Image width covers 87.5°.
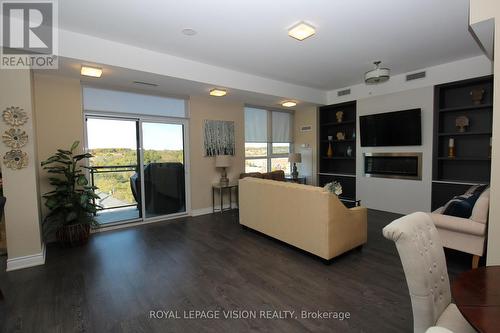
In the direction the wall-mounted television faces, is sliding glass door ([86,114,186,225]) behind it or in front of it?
in front

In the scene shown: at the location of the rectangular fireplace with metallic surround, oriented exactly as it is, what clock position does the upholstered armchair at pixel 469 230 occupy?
The upholstered armchair is roughly at 10 o'clock from the rectangular fireplace with metallic surround.

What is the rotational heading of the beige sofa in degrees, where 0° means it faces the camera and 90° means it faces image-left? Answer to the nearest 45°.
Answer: approximately 225°

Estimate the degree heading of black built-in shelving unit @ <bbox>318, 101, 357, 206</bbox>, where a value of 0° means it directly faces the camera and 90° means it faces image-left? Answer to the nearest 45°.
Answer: approximately 45°

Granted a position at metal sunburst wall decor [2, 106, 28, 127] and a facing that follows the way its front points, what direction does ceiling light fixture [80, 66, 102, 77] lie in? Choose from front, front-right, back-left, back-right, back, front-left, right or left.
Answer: left

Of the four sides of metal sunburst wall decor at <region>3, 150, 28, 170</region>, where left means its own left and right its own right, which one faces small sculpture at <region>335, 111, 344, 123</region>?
left
